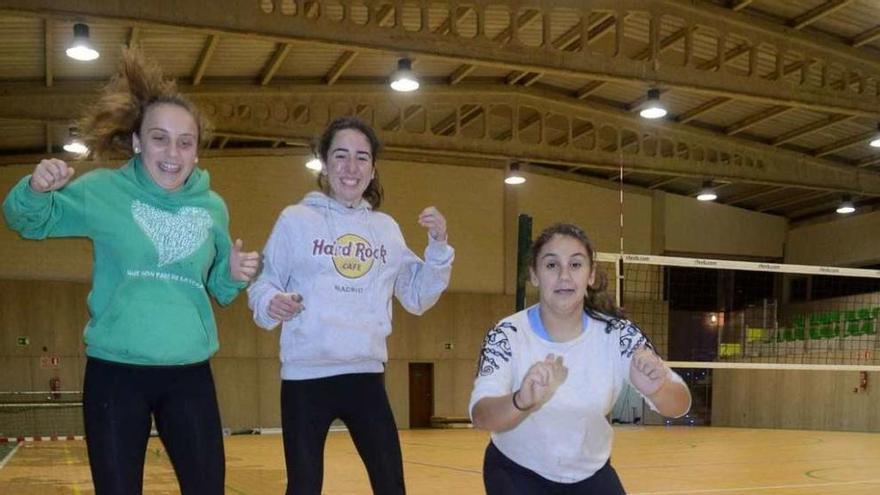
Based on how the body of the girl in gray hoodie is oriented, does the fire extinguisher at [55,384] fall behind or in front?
behind

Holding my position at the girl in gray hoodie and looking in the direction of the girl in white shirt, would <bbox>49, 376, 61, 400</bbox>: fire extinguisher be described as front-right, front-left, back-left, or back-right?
back-left

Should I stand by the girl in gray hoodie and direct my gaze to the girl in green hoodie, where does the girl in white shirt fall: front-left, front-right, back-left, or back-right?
back-left

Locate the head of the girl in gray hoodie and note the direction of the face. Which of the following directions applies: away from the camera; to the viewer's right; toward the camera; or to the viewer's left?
toward the camera

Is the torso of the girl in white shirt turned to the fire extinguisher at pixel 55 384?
no

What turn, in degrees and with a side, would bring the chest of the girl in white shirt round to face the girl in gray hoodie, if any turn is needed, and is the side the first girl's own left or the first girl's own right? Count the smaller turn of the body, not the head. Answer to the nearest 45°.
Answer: approximately 90° to the first girl's own right

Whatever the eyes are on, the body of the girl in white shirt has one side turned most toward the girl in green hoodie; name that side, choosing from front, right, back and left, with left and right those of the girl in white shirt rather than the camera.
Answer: right

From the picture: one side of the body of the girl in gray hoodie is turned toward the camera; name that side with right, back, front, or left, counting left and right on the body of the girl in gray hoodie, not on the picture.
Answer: front

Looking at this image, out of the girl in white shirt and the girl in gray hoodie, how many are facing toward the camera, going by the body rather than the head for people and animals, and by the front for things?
2

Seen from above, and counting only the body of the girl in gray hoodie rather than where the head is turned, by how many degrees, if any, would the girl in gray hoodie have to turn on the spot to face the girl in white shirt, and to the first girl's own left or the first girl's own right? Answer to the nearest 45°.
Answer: approximately 90° to the first girl's own left

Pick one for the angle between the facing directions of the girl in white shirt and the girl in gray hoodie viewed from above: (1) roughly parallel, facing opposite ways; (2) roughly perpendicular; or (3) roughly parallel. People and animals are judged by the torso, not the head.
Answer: roughly parallel

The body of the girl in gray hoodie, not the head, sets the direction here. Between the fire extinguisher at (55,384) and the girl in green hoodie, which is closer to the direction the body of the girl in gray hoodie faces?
the girl in green hoodie

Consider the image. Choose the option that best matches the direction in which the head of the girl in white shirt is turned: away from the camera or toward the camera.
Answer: toward the camera

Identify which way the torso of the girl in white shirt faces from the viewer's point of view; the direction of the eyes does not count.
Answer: toward the camera

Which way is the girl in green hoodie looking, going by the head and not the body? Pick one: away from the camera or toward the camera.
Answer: toward the camera
